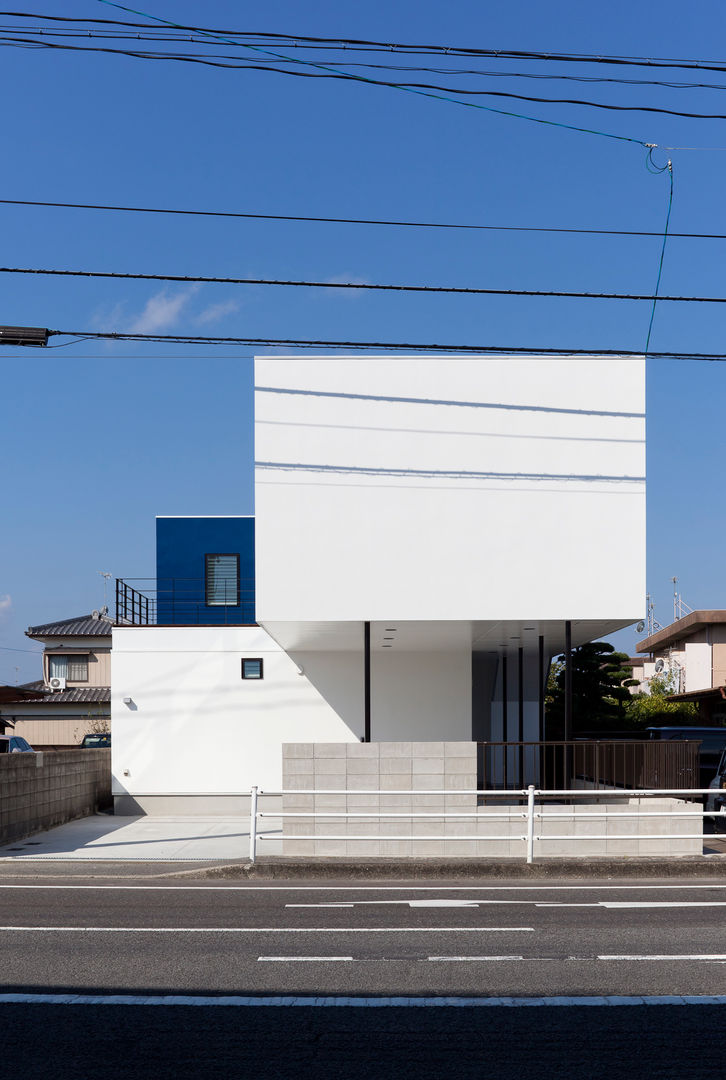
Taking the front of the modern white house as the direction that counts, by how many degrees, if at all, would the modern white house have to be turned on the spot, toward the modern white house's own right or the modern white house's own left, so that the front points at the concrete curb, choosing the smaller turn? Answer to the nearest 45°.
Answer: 0° — it already faces it

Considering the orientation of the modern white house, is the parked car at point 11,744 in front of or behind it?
behind

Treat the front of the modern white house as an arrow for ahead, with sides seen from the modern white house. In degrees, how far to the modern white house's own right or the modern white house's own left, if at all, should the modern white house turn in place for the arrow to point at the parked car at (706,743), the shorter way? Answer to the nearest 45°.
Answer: approximately 135° to the modern white house's own left

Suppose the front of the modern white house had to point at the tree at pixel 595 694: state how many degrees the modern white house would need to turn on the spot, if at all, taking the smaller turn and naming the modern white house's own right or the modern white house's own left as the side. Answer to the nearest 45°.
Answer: approximately 180°

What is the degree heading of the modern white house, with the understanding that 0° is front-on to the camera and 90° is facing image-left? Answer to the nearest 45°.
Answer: approximately 0°

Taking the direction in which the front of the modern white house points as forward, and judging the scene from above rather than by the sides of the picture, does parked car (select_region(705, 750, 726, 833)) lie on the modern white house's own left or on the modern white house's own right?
on the modern white house's own left

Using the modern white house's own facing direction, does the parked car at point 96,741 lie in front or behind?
behind
